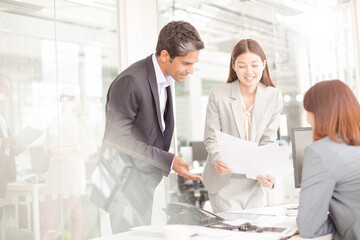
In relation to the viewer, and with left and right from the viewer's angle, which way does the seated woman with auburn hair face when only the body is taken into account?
facing away from the viewer and to the left of the viewer

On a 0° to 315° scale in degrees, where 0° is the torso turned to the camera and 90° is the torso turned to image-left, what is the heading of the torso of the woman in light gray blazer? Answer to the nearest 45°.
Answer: approximately 0°

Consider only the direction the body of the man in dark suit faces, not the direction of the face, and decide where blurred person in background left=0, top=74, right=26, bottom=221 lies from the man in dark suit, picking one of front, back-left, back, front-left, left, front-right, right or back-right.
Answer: back

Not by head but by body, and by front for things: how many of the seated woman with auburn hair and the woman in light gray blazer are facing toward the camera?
1

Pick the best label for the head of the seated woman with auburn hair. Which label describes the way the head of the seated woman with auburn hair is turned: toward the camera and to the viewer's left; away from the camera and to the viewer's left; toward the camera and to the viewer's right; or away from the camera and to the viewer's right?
away from the camera and to the viewer's left

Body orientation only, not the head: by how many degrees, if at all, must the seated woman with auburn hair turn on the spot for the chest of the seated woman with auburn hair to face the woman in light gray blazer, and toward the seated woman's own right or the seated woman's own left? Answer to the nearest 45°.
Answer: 0° — they already face them

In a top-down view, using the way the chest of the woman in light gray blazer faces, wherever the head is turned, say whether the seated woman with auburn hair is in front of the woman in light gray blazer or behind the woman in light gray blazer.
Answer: in front

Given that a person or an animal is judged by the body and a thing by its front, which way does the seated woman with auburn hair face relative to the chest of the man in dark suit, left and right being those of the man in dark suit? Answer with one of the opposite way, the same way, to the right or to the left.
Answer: the opposite way
